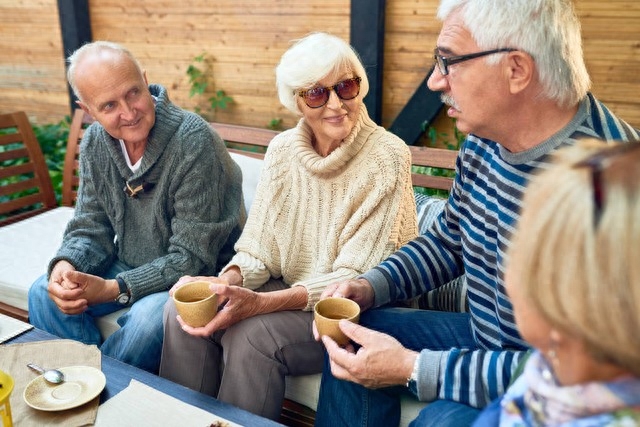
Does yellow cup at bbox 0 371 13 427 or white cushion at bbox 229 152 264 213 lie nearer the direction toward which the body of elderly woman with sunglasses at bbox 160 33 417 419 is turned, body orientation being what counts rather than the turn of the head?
the yellow cup

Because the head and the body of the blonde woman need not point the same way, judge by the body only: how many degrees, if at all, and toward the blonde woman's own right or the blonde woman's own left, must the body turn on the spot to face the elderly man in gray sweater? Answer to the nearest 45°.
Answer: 0° — they already face them

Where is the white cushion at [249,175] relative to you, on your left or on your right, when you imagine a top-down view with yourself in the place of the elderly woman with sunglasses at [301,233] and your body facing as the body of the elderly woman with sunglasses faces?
on your right

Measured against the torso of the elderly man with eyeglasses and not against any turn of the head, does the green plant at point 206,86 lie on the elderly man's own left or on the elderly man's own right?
on the elderly man's own right

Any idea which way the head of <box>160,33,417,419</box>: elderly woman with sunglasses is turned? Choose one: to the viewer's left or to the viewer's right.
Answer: to the viewer's right

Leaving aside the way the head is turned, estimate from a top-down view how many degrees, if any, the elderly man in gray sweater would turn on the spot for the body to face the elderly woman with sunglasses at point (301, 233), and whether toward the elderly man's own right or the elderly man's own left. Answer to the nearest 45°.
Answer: approximately 90° to the elderly man's own left

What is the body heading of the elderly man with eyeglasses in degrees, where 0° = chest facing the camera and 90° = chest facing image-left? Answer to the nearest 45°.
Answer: approximately 90°

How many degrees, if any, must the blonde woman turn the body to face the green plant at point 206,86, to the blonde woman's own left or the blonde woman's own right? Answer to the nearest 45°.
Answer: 0° — they already face it

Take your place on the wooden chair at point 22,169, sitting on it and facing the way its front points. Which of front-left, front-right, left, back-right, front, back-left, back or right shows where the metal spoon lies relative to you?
front-right

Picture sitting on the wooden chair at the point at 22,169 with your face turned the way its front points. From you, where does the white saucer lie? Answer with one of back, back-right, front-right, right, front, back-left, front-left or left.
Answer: front-right

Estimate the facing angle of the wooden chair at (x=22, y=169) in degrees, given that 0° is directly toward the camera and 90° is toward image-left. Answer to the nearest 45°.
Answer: approximately 315°

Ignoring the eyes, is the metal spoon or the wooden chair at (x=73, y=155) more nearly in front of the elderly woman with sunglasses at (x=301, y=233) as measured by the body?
the metal spoon

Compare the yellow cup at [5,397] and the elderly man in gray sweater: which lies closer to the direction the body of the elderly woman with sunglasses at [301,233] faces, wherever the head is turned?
the yellow cup
